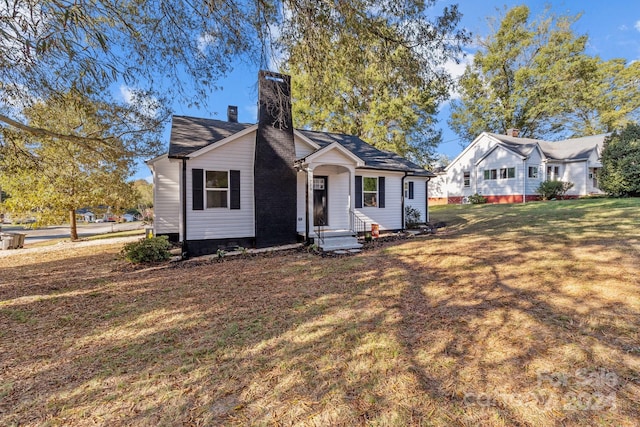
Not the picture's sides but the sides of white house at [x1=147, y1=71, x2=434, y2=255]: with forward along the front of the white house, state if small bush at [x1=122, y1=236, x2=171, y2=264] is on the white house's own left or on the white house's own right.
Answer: on the white house's own right

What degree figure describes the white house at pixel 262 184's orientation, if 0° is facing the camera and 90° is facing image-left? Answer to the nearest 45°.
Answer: approximately 315°

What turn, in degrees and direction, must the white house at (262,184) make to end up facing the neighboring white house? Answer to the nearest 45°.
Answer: approximately 90° to its left

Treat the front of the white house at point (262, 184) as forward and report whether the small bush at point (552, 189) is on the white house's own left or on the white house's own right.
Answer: on the white house's own left

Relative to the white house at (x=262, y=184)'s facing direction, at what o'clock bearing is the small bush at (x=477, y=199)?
The small bush is roughly at 9 o'clock from the white house.

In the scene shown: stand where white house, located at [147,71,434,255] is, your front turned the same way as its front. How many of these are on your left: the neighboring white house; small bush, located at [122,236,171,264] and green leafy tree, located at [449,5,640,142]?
2

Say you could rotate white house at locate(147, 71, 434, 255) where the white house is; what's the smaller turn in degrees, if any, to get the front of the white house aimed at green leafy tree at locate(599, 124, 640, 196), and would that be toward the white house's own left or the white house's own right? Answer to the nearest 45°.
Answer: approximately 45° to the white house's own left

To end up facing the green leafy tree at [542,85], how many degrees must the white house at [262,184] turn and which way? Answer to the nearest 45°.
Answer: approximately 90° to its left

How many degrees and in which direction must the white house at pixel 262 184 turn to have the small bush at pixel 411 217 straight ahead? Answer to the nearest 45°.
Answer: approximately 90° to its left

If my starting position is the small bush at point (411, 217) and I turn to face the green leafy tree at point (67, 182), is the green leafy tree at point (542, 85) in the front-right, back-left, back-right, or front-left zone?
back-right
